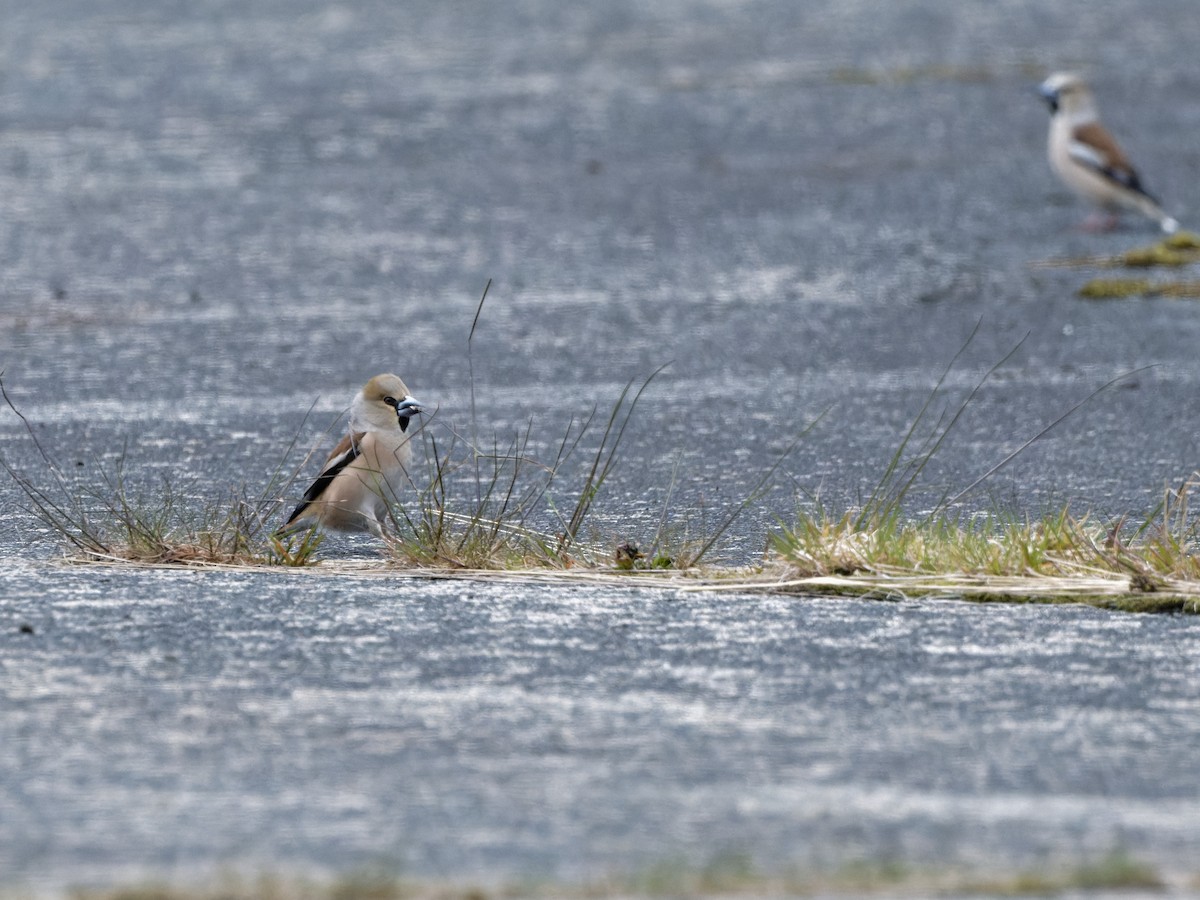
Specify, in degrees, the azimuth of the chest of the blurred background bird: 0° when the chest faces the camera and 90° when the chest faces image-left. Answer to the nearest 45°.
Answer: approximately 90°

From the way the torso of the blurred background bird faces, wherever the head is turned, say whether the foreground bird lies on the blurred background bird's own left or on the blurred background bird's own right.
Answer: on the blurred background bird's own left
